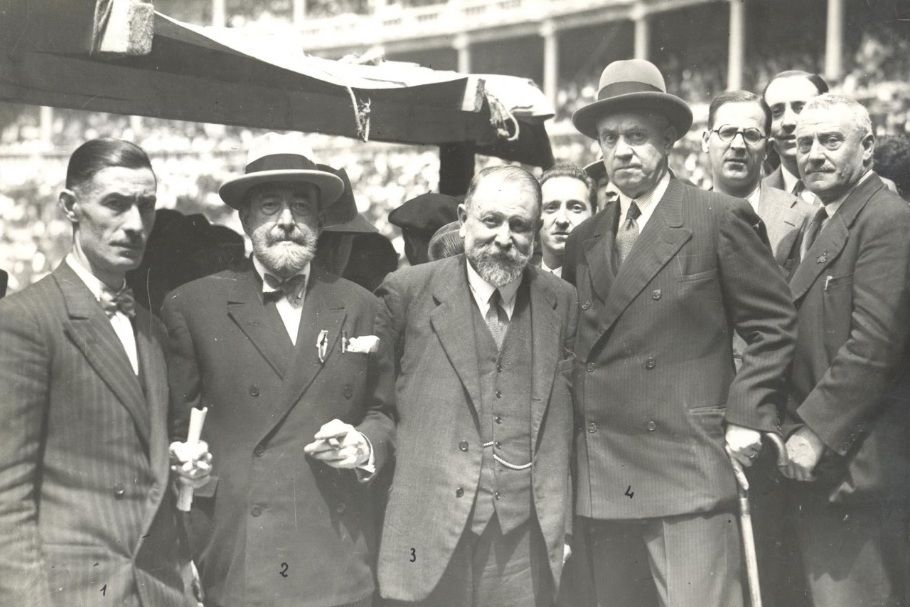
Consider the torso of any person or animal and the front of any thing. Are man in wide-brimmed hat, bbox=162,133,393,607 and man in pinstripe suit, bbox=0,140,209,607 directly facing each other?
no

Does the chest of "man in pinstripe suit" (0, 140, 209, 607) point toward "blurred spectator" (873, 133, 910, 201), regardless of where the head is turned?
no

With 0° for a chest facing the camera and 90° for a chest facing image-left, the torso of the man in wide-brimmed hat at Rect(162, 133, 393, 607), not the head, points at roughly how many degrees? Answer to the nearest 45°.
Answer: approximately 0°

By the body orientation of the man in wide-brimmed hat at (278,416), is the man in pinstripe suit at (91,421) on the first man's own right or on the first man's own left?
on the first man's own right

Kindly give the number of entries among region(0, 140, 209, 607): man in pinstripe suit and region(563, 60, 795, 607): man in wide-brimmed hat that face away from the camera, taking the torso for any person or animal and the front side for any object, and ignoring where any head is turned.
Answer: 0

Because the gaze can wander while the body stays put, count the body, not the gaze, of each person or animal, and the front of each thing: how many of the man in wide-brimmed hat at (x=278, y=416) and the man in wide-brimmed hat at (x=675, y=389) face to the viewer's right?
0

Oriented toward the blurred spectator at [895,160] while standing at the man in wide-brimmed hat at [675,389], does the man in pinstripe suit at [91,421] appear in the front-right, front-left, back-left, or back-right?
back-left

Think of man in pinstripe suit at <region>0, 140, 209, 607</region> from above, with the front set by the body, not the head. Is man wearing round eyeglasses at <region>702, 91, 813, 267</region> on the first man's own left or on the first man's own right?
on the first man's own left

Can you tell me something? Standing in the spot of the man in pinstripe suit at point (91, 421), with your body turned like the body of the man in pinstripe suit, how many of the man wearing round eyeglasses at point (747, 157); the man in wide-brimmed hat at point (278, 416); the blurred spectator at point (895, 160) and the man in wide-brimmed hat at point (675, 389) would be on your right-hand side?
0

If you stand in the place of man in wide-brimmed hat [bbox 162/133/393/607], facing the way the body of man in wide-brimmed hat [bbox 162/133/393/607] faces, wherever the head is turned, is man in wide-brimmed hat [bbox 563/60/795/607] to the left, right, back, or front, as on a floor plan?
left

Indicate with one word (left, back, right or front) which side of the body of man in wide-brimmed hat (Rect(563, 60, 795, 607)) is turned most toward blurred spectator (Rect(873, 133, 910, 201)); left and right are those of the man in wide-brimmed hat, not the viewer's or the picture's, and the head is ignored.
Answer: back

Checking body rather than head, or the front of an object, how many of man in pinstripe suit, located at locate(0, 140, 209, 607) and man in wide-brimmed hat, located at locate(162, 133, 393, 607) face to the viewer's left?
0

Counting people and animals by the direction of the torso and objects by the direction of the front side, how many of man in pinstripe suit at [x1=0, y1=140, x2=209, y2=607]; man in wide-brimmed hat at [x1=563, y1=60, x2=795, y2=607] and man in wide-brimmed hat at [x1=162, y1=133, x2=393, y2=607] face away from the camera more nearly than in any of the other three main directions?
0

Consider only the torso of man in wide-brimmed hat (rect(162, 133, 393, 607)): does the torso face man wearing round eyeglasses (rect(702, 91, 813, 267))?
no

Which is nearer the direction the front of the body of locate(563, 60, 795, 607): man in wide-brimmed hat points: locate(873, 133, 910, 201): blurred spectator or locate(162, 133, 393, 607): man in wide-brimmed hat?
the man in wide-brimmed hat

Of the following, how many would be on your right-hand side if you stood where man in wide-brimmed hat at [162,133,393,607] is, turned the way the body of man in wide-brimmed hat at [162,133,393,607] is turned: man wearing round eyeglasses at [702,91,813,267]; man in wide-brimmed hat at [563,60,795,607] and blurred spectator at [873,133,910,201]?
0

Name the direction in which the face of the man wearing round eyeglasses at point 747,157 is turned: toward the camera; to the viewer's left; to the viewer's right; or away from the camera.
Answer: toward the camera

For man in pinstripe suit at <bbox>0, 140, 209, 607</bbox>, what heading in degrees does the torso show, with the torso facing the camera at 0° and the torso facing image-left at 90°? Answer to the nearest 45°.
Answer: approximately 315°

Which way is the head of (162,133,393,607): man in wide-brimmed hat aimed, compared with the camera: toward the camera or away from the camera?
toward the camera
